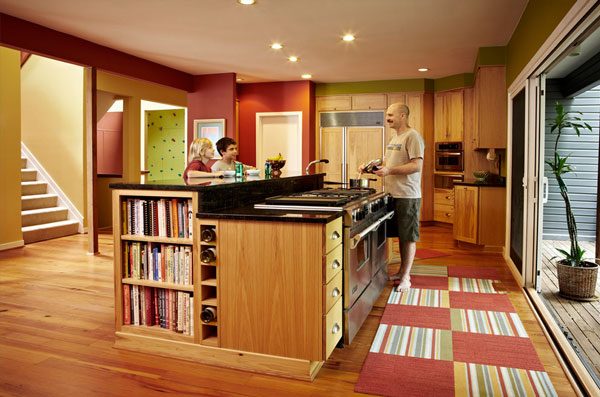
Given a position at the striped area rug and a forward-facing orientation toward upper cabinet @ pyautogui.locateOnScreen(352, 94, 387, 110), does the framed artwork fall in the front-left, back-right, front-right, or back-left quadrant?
front-left

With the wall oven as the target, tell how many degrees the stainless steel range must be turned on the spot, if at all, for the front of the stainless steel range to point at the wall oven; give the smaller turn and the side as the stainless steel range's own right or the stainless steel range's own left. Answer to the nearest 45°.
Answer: approximately 90° to the stainless steel range's own left

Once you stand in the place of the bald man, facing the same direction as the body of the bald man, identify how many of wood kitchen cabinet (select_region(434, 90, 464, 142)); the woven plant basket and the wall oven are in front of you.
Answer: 0

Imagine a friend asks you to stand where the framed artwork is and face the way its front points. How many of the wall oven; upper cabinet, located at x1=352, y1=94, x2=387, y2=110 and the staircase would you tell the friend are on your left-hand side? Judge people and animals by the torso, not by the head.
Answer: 2

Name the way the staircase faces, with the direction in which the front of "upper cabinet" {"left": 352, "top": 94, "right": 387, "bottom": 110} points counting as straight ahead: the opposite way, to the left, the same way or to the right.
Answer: to the left

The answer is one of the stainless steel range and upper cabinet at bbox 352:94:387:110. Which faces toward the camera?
the upper cabinet

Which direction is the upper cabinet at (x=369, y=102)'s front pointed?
toward the camera

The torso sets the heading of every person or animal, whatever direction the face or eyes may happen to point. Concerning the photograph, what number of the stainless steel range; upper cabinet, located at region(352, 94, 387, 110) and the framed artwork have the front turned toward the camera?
2

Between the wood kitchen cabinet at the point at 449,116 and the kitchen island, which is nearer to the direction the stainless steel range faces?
the wood kitchen cabinet

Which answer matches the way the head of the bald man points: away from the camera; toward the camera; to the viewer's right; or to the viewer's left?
to the viewer's left

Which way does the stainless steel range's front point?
to the viewer's right

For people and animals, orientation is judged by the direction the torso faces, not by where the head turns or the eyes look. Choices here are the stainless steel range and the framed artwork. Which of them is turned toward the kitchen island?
the framed artwork

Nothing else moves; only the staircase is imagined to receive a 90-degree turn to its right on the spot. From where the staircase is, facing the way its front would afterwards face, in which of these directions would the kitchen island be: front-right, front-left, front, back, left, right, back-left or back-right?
front-left

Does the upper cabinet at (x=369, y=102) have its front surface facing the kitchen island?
yes

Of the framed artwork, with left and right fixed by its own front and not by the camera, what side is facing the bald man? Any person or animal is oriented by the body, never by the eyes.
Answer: front

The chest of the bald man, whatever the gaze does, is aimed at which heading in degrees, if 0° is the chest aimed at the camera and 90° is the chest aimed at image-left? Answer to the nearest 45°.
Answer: approximately 45°

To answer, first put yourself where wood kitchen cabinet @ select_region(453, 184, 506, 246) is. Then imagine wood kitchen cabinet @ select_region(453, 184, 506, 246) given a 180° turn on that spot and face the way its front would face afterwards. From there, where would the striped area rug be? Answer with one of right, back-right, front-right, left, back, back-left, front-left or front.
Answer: back-right

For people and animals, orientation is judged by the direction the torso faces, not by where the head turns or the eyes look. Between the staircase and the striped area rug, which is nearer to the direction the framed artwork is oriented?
the striped area rug

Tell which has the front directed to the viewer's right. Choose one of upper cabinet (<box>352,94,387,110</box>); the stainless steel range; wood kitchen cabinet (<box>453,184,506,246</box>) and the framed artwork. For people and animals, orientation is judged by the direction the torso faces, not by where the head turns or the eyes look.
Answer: the stainless steel range

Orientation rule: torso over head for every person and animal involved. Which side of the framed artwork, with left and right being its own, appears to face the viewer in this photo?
front
